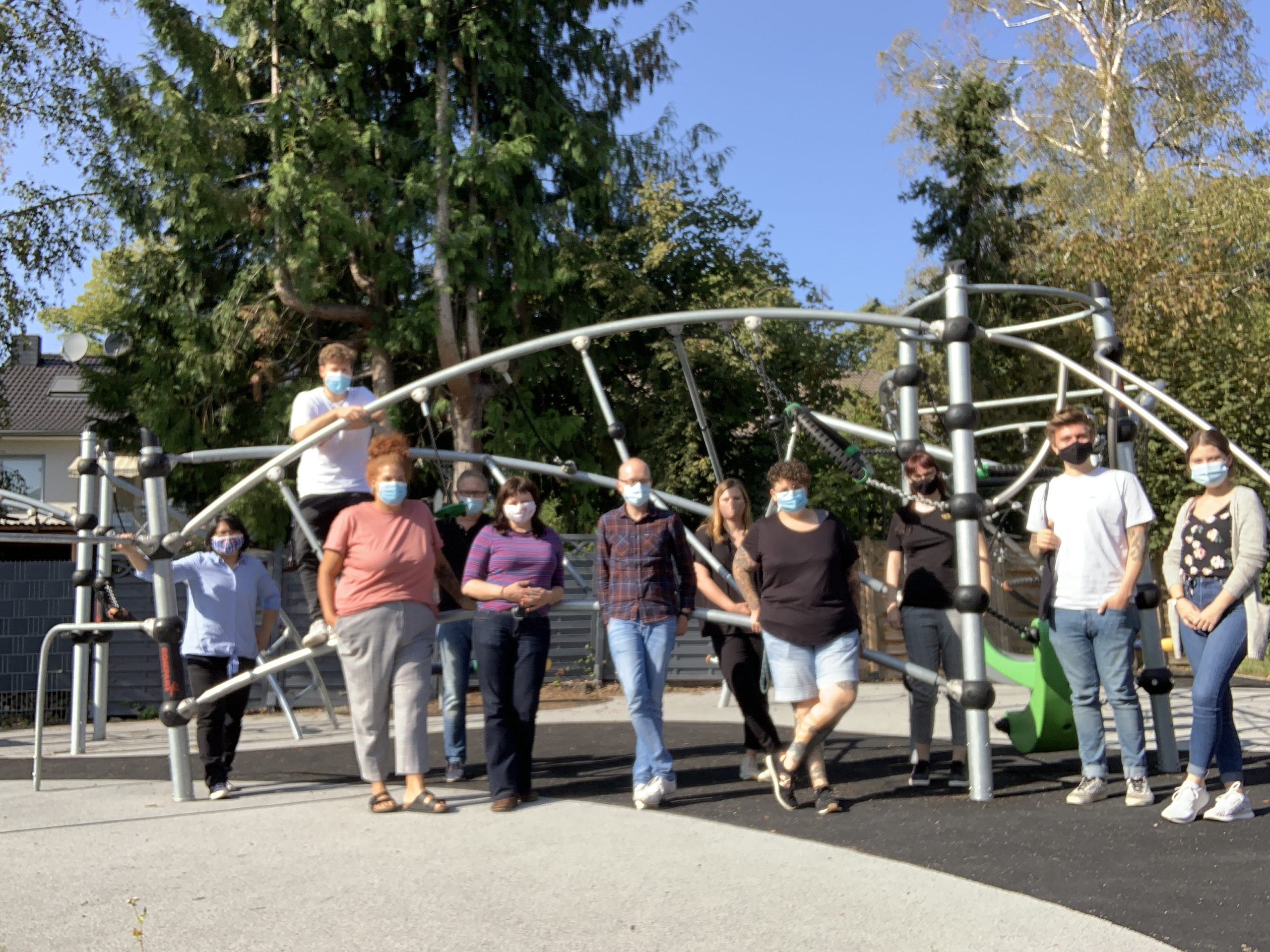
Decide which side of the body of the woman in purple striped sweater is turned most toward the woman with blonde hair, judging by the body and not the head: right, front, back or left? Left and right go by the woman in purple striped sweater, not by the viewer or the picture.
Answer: left

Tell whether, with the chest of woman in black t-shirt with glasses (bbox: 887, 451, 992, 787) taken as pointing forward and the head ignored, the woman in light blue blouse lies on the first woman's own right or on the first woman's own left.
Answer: on the first woman's own right

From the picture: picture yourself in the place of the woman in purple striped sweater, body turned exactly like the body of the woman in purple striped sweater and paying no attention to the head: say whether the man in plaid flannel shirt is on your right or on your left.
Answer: on your left

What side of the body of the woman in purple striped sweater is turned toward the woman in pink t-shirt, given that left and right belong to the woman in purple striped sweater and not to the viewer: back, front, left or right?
right

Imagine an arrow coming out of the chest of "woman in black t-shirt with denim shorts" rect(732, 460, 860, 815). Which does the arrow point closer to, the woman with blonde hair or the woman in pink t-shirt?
the woman in pink t-shirt

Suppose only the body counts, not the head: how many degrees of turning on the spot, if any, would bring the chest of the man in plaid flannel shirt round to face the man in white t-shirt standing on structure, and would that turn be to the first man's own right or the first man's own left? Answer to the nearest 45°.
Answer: approximately 90° to the first man's own right

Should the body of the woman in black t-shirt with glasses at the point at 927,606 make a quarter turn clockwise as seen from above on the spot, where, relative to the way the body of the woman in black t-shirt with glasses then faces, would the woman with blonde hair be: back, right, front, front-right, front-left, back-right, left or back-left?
front

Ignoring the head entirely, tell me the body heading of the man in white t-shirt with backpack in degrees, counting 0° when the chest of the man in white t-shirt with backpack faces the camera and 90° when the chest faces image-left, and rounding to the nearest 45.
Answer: approximately 0°
